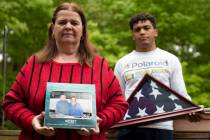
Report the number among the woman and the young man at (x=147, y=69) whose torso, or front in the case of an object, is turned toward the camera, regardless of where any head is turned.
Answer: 2

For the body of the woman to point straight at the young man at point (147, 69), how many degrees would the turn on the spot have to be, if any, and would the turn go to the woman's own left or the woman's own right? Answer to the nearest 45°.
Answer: approximately 135° to the woman's own left

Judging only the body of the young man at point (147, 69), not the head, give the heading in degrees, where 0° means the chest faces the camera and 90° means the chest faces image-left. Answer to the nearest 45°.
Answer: approximately 0°

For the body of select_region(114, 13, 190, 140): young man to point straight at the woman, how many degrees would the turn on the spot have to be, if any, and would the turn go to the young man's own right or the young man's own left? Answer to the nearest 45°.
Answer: approximately 45° to the young man's own right

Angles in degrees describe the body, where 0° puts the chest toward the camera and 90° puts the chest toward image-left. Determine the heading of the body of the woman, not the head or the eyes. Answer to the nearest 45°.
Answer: approximately 0°
